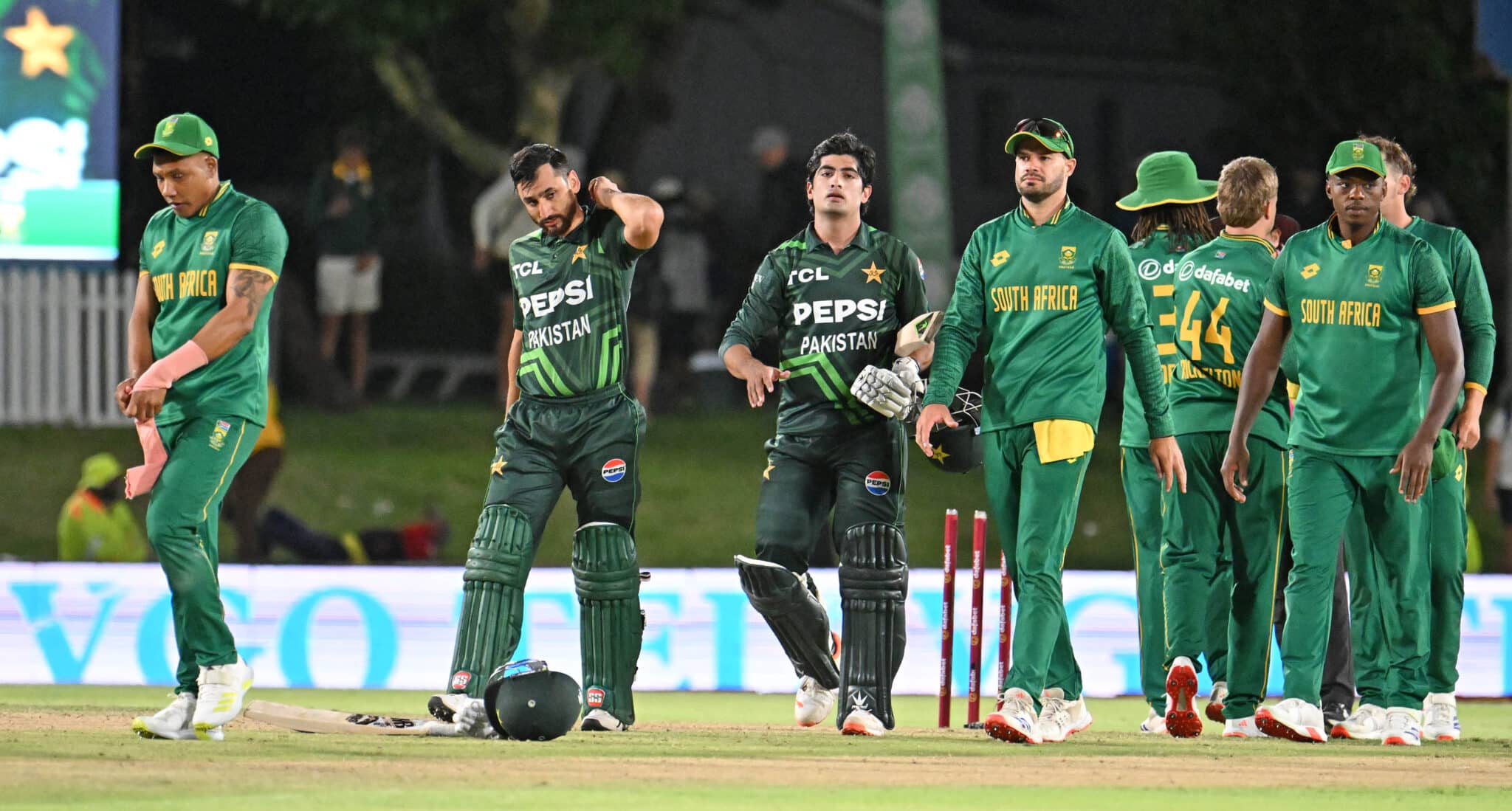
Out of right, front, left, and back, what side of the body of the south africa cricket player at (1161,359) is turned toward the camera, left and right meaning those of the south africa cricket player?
back

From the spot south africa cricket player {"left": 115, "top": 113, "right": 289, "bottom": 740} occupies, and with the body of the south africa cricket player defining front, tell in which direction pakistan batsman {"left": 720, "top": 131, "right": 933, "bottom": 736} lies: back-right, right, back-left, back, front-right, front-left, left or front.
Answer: back-left

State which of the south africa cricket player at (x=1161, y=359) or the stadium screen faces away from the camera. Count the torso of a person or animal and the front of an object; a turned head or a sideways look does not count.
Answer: the south africa cricket player

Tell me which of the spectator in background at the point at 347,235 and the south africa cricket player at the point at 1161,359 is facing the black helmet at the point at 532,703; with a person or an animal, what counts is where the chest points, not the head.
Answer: the spectator in background

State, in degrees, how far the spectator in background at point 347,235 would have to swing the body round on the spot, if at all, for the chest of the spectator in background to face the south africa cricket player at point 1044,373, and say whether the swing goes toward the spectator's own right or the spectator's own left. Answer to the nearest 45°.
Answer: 0° — they already face them

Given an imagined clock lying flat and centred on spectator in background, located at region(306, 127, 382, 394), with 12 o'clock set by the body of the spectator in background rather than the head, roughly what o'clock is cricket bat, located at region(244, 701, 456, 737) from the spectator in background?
The cricket bat is roughly at 12 o'clock from the spectator in background.

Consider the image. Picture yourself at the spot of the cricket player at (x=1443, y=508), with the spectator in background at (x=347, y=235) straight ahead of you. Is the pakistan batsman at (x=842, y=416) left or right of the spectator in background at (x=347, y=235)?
left

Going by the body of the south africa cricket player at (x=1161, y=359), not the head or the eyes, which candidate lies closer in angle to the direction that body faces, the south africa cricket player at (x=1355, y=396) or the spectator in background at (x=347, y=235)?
the spectator in background

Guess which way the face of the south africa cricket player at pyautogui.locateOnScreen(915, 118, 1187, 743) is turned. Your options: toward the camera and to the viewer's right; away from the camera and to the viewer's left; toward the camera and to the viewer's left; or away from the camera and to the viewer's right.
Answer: toward the camera and to the viewer's left

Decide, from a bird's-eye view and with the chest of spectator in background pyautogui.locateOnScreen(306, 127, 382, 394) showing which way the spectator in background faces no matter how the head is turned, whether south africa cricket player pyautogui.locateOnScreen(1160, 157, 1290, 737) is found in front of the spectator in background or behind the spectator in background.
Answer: in front

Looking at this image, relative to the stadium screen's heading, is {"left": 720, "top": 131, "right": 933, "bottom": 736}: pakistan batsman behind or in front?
in front

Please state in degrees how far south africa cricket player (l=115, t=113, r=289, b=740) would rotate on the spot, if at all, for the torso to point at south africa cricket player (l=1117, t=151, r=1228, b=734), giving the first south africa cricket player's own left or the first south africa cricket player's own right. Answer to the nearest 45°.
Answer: approximately 135° to the first south africa cricket player's own left

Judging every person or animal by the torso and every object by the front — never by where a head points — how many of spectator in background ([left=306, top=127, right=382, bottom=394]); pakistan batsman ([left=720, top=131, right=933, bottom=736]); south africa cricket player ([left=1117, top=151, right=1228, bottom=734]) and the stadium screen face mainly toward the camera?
3

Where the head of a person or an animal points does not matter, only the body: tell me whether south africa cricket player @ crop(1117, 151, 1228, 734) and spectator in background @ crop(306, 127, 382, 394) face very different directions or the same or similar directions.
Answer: very different directions
